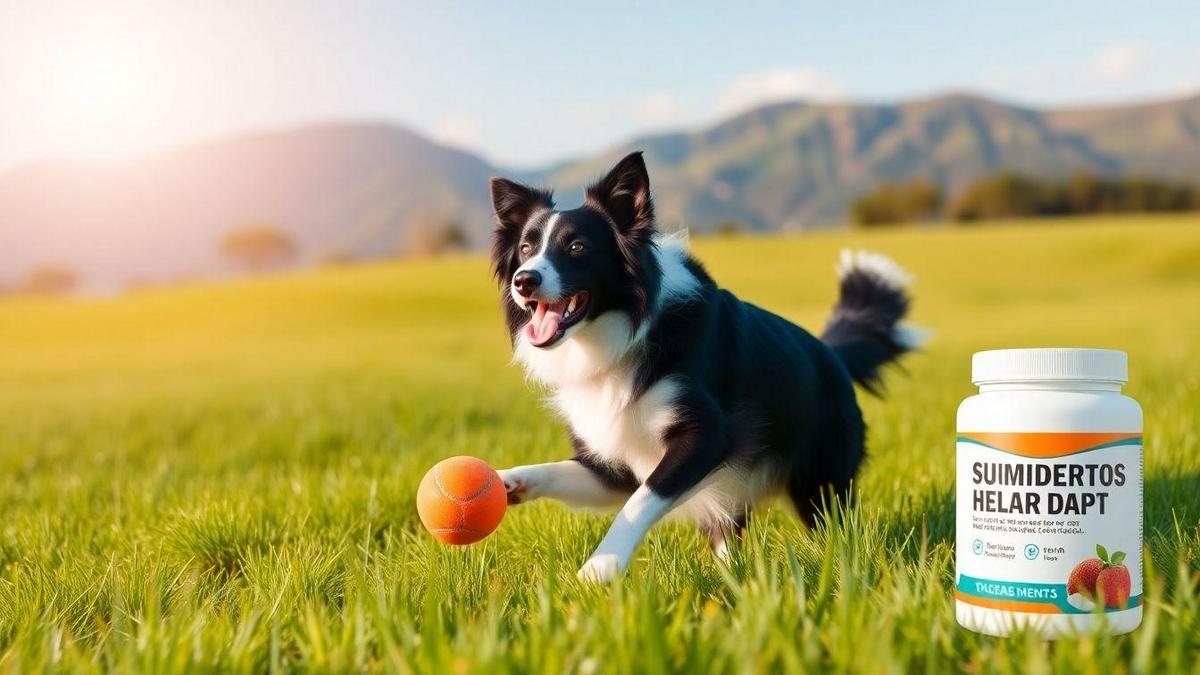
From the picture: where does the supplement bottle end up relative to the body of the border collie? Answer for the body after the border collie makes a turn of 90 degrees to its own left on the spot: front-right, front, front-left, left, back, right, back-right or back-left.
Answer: front

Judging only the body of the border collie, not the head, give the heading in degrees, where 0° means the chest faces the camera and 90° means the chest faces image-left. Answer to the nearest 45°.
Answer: approximately 45°

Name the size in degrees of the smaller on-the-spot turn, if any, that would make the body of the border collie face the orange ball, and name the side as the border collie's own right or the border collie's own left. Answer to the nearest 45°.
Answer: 0° — it already faces it
